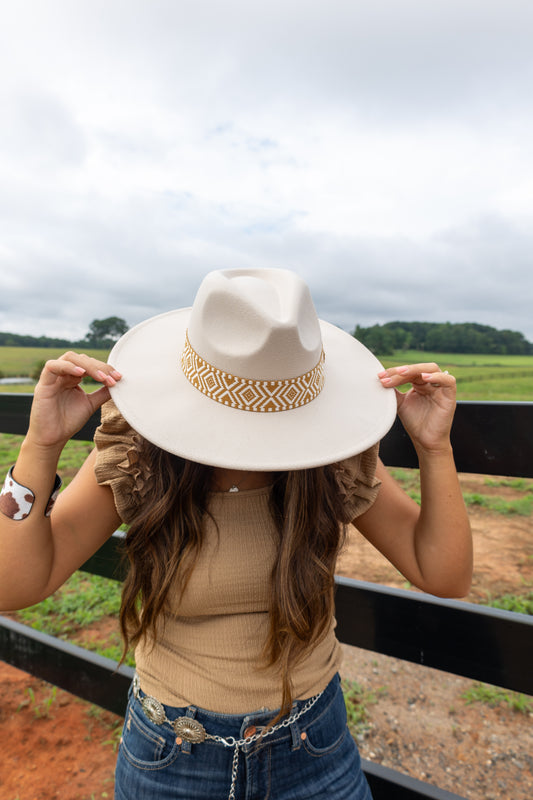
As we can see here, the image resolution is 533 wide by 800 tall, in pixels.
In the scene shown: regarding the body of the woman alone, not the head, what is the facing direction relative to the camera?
toward the camera
